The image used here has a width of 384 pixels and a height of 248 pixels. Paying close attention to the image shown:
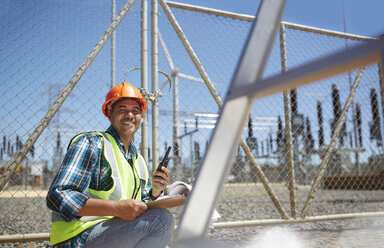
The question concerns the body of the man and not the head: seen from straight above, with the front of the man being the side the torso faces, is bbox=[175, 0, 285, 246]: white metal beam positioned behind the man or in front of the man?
in front

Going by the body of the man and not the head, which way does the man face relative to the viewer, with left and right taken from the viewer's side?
facing the viewer and to the right of the viewer

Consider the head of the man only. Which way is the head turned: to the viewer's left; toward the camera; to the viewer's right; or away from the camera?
toward the camera

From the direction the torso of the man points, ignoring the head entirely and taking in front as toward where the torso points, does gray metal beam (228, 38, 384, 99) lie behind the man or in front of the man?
in front
